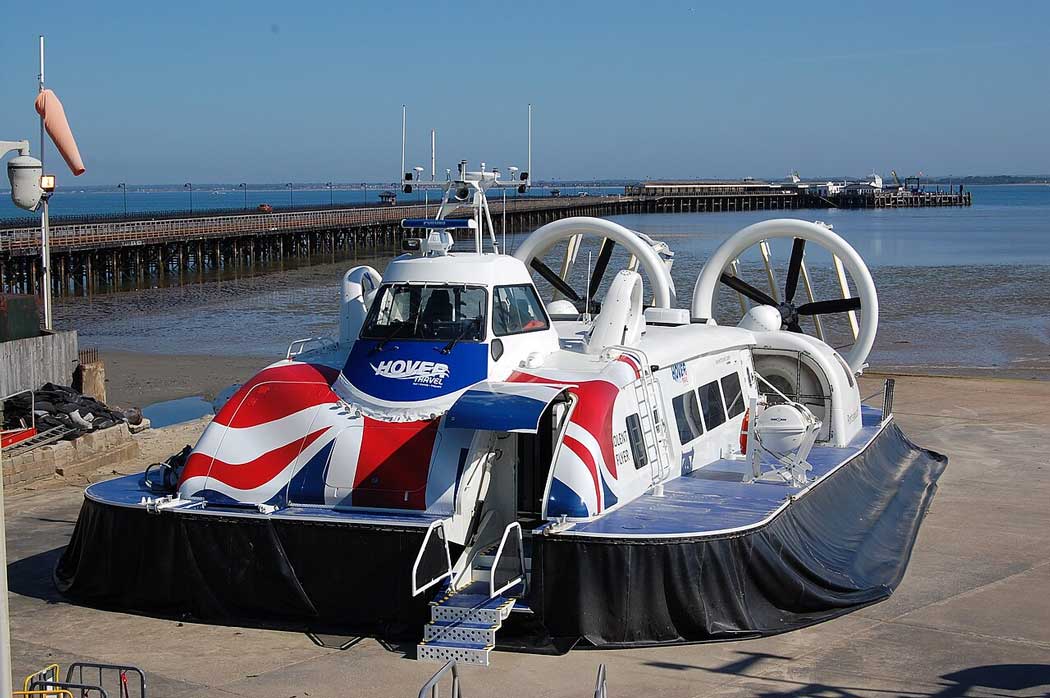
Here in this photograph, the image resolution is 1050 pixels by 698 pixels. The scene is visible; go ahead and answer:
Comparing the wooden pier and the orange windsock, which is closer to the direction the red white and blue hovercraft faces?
the orange windsock

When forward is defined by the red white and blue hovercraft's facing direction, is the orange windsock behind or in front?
in front

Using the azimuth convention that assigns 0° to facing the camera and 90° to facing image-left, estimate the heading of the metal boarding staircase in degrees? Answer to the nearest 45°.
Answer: approximately 45°

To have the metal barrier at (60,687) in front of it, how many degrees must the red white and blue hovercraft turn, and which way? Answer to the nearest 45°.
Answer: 0° — it already faces it

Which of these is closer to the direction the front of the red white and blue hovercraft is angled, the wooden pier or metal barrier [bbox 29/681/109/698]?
the metal barrier

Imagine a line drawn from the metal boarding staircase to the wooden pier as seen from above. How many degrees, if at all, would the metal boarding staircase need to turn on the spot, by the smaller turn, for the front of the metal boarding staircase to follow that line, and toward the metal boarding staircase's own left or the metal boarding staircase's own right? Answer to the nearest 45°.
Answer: approximately 135° to the metal boarding staircase's own right

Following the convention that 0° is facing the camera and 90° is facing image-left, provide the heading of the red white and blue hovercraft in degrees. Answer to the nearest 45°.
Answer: approximately 45°

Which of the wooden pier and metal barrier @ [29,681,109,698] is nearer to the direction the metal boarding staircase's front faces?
the metal barrier
